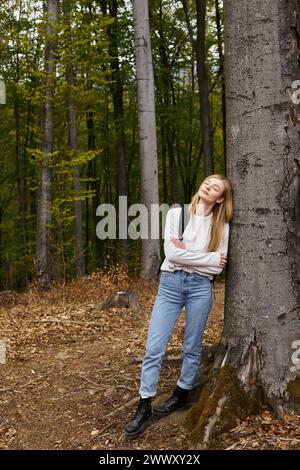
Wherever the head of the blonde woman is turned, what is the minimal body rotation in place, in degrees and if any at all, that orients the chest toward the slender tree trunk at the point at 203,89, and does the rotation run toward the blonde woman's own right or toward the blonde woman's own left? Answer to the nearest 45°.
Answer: approximately 180°

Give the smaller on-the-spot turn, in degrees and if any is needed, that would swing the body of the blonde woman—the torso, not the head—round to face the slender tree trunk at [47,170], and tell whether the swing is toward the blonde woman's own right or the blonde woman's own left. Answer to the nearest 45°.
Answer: approximately 180°

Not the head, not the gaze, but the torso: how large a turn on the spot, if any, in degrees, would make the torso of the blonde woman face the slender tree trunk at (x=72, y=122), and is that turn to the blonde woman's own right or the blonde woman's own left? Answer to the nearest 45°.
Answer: approximately 180°

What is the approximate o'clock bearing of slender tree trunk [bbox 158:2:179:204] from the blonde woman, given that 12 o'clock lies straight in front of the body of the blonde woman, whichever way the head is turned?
The slender tree trunk is roughly at 6 o'clock from the blonde woman.

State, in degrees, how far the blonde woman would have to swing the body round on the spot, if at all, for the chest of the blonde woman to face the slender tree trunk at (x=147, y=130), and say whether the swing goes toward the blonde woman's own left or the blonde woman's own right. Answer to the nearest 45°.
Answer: approximately 180°

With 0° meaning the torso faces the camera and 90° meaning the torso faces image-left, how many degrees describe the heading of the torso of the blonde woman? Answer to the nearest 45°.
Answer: approximately 0°
